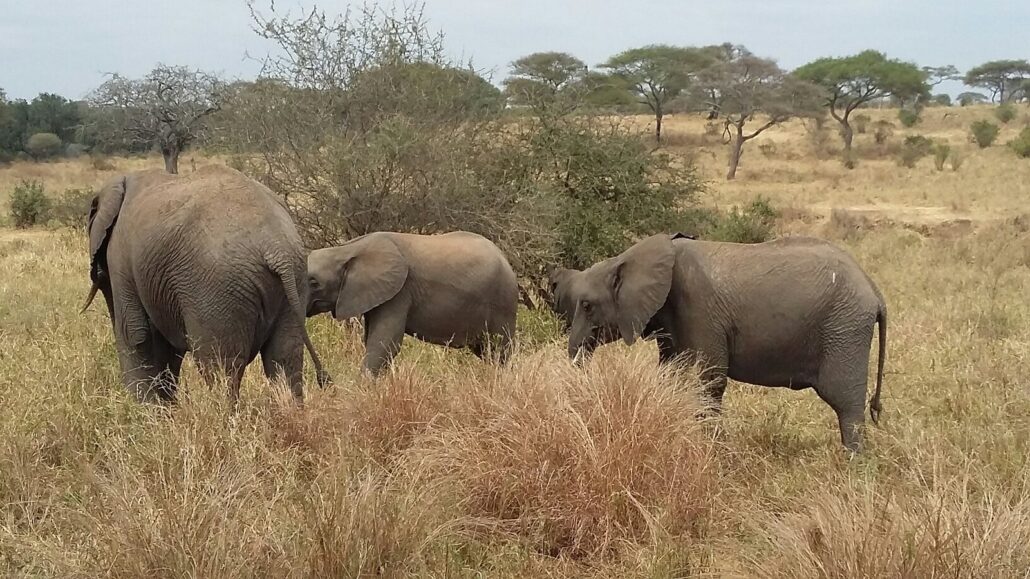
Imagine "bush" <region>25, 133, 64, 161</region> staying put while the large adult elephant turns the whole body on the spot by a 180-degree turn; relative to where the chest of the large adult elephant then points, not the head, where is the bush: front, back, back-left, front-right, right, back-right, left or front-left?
back-left

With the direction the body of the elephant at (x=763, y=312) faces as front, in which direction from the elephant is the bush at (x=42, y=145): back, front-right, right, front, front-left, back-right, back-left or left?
front-right

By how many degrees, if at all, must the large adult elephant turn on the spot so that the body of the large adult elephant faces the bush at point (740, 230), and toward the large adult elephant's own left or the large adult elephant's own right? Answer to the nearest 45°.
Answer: approximately 90° to the large adult elephant's own right

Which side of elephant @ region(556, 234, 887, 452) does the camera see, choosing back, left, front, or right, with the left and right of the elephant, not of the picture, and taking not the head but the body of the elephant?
left

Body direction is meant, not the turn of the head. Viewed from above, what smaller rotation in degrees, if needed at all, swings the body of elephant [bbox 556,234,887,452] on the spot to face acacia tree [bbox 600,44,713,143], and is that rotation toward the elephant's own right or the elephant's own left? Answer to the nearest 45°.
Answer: approximately 90° to the elephant's own right

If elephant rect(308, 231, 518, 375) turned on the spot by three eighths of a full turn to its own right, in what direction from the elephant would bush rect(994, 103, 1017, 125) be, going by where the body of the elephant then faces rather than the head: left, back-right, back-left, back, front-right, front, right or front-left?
front

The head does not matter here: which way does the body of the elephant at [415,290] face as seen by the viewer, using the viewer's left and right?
facing to the left of the viewer

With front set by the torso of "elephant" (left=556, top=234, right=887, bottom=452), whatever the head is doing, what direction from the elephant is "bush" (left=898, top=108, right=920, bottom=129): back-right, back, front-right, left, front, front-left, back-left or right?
right

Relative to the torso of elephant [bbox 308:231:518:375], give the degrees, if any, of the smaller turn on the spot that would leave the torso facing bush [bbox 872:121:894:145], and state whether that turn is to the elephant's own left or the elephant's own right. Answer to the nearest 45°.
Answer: approximately 135° to the elephant's own right

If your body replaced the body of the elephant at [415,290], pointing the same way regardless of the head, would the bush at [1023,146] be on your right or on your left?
on your right

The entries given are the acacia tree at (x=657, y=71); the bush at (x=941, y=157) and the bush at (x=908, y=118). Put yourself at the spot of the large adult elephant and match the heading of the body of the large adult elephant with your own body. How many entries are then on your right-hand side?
3

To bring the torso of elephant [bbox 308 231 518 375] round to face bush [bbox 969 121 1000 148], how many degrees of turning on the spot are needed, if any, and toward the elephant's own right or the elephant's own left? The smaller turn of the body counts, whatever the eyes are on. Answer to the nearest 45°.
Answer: approximately 135° to the elephant's own right

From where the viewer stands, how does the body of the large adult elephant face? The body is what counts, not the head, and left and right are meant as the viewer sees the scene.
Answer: facing away from the viewer and to the left of the viewer

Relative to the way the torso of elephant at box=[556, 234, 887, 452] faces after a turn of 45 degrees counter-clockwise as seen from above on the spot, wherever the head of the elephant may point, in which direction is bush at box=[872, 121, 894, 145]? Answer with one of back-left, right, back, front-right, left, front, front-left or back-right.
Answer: back-right

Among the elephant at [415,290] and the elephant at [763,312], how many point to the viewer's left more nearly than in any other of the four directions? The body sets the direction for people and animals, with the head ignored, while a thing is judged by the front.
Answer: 2

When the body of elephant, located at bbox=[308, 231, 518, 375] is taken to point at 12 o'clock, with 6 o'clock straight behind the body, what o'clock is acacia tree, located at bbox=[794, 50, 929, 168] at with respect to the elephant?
The acacia tree is roughly at 4 o'clock from the elephant.
